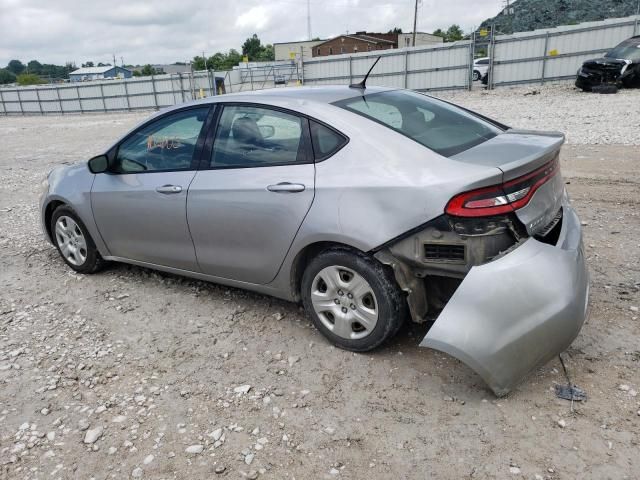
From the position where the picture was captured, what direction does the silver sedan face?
facing away from the viewer and to the left of the viewer

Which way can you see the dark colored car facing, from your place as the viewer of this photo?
facing the viewer and to the left of the viewer

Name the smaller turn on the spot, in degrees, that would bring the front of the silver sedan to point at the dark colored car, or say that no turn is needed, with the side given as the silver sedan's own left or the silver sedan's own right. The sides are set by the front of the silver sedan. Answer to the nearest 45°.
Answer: approximately 90° to the silver sedan's own right

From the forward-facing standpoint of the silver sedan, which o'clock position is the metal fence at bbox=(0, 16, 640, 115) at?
The metal fence is roughly at 2 o'clock from the silver sedan.

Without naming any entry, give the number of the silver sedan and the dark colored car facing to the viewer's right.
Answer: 0
